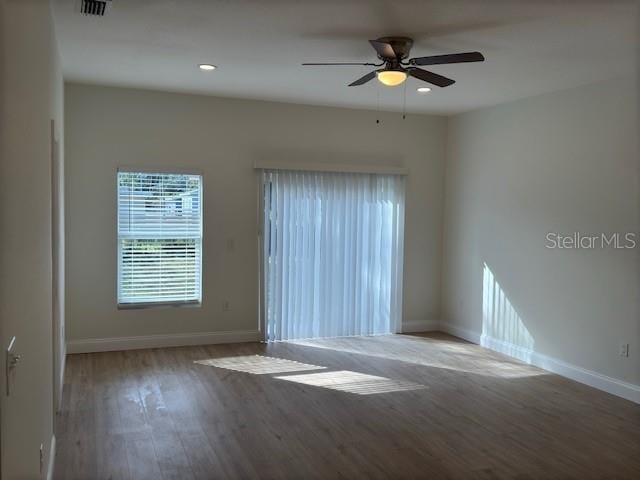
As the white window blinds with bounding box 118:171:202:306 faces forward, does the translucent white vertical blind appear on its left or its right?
on its left

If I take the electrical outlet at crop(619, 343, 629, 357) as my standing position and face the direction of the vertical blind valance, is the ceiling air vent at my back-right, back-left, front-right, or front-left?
front-left

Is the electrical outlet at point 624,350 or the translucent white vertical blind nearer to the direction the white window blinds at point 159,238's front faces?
the electrical outlet

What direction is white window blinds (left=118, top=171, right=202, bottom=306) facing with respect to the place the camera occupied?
facing the viewer

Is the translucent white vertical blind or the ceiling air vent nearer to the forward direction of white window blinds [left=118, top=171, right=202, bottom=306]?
the ceiling air vent

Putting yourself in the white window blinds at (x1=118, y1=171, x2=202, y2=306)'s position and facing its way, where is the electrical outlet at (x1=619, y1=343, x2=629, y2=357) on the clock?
The electrical outlet is roughly at 10 o'clock from the white window blinds.

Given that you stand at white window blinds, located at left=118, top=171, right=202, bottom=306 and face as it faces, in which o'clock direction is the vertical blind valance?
The vertical blind valance is roughly at 9 o'clock from the white window blinds.

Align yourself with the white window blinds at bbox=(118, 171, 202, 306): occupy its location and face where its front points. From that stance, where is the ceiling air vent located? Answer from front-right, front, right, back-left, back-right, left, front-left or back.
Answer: front
